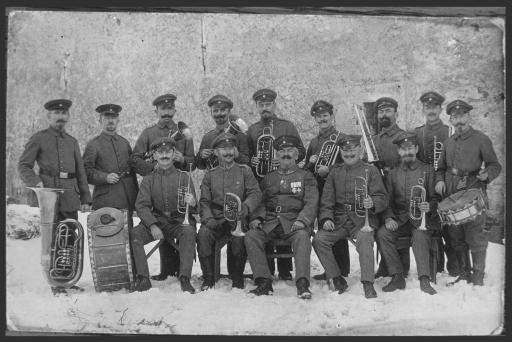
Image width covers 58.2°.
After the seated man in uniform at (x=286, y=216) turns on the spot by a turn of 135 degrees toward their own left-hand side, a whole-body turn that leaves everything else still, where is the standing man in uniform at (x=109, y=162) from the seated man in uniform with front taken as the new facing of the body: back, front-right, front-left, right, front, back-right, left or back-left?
back-left

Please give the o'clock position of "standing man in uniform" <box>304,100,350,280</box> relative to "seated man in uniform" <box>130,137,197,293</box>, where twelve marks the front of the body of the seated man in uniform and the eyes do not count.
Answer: The standing man in uniform is roughly at 9 o'clock from the seated man in uniform.

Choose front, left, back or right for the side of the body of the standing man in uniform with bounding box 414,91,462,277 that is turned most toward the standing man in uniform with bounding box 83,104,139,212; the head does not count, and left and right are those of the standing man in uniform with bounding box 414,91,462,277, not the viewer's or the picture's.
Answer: right

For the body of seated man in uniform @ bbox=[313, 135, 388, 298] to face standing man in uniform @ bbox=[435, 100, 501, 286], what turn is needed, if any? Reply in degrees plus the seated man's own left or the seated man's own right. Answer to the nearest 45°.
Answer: approximately 90° to the seated man's own left

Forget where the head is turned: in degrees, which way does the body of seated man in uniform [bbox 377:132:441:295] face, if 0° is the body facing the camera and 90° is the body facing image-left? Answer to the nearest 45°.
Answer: approximately 0°

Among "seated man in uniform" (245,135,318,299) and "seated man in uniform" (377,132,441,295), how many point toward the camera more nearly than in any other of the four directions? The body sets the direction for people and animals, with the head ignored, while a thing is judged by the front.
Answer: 2

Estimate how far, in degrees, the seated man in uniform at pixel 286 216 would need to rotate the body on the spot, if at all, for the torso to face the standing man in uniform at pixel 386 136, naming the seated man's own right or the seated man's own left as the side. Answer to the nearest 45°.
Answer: approximately 90° to the seated man's own left

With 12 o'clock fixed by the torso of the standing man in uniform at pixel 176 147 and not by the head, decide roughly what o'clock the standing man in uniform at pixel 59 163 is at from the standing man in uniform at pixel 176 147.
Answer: the standing man in uniform at pixel 59 163 is roughly at 3 o'clock from the standing man in uniform at pixel 176 147.

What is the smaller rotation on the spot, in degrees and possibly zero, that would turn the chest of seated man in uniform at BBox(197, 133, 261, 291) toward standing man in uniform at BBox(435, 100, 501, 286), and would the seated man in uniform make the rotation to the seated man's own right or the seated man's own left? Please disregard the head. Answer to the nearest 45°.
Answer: approximately 90° to the seated man's own left
